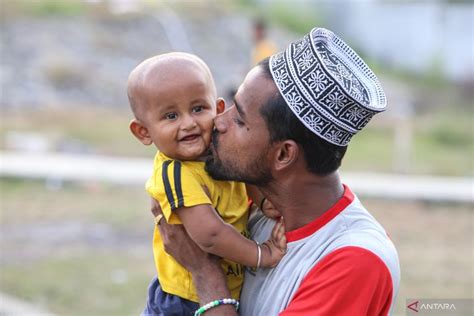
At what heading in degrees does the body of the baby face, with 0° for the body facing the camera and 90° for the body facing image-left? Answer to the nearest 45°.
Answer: approximately 315°

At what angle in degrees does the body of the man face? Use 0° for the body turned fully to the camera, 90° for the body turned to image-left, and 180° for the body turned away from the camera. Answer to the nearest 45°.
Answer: approximately 90°
